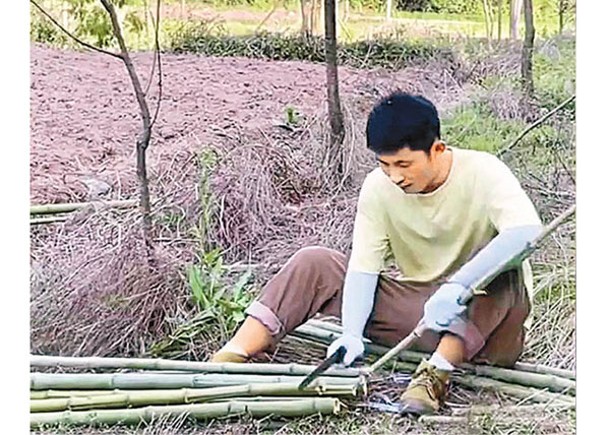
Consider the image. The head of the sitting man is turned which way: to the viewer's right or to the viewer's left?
to the viewer's left

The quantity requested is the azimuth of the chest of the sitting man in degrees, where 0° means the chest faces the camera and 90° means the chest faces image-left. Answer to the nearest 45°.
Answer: approximately 45°
